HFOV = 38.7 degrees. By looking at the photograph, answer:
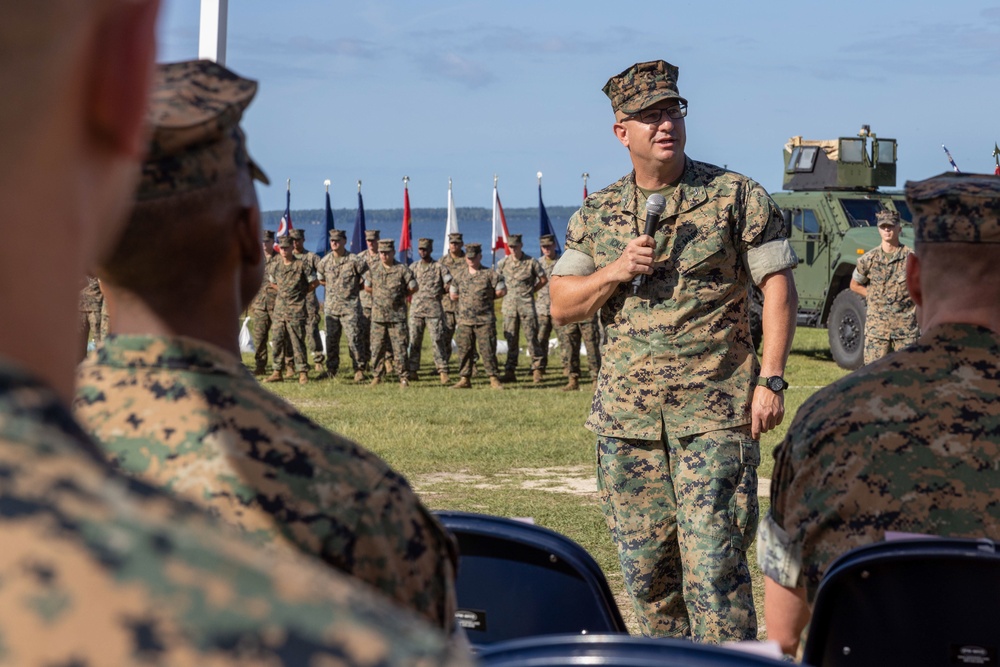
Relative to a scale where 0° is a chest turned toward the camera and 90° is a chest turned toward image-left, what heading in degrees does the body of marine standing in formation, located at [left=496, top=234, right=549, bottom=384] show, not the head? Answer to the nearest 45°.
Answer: approximately 0°

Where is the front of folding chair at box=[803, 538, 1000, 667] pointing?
away from the camera

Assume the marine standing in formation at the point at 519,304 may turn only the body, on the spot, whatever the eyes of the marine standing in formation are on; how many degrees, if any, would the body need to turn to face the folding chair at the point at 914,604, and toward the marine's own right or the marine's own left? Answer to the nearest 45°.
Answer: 0° — they already face it

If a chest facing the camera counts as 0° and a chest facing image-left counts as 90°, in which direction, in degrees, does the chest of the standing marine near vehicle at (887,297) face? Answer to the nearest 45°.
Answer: approximately 0°

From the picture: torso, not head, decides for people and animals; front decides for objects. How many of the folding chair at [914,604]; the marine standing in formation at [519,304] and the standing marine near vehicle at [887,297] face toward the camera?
2

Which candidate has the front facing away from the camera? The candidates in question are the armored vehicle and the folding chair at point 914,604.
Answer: the folding chair

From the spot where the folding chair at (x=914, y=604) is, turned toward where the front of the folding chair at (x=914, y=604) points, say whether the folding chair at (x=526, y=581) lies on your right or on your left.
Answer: on your left

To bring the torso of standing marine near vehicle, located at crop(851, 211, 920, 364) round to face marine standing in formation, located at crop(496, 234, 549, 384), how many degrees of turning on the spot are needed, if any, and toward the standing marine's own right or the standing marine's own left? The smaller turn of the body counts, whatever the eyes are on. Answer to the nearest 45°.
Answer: approximately 135° to the standing marine's own right

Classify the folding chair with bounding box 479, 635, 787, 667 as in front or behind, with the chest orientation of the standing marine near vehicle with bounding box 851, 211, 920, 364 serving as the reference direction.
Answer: in front

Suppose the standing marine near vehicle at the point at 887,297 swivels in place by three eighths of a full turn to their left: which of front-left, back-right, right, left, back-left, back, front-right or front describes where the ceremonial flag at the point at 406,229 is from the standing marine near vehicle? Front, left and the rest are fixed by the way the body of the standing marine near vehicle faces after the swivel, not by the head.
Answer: left

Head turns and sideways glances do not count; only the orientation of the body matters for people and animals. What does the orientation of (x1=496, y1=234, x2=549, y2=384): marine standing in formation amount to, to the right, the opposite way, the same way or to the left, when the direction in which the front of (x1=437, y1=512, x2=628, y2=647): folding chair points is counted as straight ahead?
the opposite way

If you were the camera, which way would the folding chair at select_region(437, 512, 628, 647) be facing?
facing away from the viewer

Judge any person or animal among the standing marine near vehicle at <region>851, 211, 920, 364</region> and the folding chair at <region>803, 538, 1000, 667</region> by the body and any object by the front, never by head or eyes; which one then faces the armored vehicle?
the folding chair
